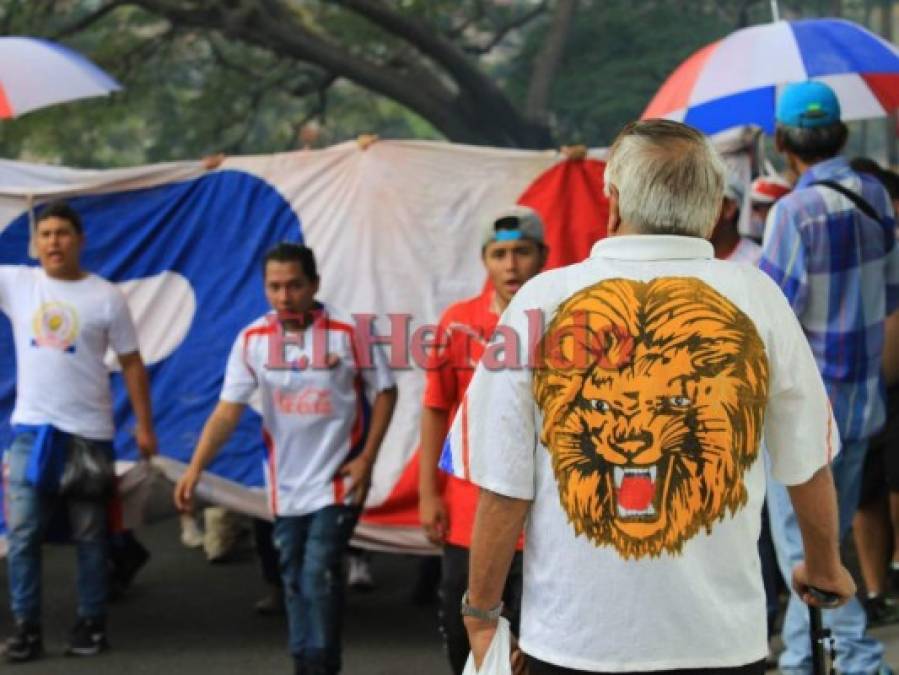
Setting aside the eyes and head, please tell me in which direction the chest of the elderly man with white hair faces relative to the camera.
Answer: away from the camera

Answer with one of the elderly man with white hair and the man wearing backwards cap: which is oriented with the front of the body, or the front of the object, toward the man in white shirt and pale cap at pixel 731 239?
the elderly man with white hair

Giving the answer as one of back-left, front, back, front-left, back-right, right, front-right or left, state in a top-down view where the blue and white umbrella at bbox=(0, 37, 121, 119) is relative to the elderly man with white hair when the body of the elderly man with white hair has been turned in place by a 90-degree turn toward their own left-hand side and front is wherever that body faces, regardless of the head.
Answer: front-right

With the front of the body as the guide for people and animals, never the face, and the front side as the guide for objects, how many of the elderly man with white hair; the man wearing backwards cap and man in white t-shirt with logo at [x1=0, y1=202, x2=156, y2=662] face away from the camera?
1

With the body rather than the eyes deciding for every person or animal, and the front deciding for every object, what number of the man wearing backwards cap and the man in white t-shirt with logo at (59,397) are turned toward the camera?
2

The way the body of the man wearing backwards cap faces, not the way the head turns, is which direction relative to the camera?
toward the camera

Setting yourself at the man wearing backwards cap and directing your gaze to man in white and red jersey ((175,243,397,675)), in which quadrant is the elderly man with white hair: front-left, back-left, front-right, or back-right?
back-left

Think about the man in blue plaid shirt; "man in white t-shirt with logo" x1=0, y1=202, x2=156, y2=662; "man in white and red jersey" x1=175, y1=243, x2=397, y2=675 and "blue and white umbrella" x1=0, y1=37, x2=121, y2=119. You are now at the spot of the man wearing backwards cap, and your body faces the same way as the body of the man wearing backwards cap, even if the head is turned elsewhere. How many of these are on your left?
1

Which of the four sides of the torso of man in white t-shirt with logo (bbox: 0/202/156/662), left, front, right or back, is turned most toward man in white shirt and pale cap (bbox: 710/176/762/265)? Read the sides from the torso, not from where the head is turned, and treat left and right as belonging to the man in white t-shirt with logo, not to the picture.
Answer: left

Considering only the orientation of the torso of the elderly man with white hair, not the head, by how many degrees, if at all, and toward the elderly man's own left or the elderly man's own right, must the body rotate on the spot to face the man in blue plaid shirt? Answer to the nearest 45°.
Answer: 0° — they already face them

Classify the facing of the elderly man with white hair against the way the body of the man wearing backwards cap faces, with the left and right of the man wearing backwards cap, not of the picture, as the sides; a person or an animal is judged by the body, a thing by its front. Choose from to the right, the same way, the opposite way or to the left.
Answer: the opposite way

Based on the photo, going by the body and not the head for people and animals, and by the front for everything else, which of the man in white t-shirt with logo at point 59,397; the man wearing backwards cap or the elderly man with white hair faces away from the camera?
the elderly man with white hair

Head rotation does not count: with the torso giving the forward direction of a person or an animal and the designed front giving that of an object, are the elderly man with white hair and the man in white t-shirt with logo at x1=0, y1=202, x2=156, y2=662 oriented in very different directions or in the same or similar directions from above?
very different directions

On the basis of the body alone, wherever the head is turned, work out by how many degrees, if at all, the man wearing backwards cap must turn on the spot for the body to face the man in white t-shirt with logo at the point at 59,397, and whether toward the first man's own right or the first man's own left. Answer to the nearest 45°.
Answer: approximately 135° to the first man's own right

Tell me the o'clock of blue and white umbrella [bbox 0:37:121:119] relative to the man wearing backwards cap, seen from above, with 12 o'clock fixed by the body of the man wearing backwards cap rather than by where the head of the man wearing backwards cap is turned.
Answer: The blue and white umbrella is roughly at 4 o'clock from the man wearing backwards cap.

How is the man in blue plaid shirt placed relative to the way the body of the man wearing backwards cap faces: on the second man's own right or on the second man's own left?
on the second man's own left

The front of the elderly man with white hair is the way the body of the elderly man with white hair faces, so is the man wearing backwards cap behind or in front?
in front

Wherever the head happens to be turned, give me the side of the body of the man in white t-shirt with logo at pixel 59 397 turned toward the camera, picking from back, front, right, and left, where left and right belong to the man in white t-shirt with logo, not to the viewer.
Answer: front

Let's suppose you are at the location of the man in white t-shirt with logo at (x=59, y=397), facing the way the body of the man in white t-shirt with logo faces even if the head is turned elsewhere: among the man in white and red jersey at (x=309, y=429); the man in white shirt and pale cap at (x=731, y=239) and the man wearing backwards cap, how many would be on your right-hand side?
0

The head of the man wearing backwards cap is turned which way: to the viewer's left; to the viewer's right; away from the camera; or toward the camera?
toward the camera

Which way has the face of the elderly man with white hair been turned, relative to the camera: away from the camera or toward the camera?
away from the camera
